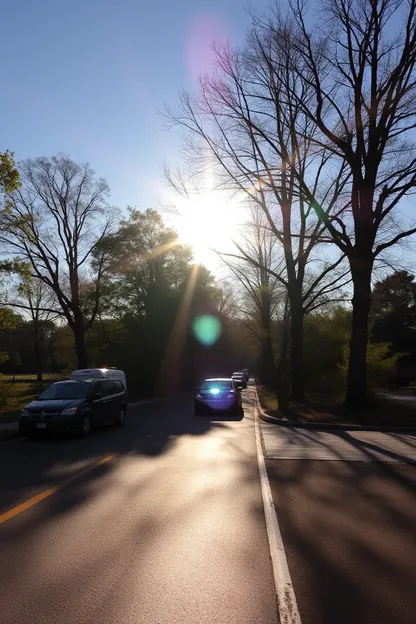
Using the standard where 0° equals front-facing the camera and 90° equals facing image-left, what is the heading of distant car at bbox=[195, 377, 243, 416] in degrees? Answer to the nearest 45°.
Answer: approximately 180°

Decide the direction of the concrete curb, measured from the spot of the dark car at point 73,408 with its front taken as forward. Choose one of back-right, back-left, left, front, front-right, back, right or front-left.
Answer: back-left

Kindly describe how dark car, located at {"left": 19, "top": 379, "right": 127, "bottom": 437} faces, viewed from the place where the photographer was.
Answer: facing the viewer and to the left of the viewer

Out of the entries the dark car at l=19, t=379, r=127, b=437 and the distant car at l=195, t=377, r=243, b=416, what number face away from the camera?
1

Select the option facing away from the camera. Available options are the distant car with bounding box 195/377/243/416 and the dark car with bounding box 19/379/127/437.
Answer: the distant car

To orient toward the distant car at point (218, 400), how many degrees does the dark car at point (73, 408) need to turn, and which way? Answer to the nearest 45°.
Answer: approximately 180°

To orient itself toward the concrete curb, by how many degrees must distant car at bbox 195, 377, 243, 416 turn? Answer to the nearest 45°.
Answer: approximately 135° to its right

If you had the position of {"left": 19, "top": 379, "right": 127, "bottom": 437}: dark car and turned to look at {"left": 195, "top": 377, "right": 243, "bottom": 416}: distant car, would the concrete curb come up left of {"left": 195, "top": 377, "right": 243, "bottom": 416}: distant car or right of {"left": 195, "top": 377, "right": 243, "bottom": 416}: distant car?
right
